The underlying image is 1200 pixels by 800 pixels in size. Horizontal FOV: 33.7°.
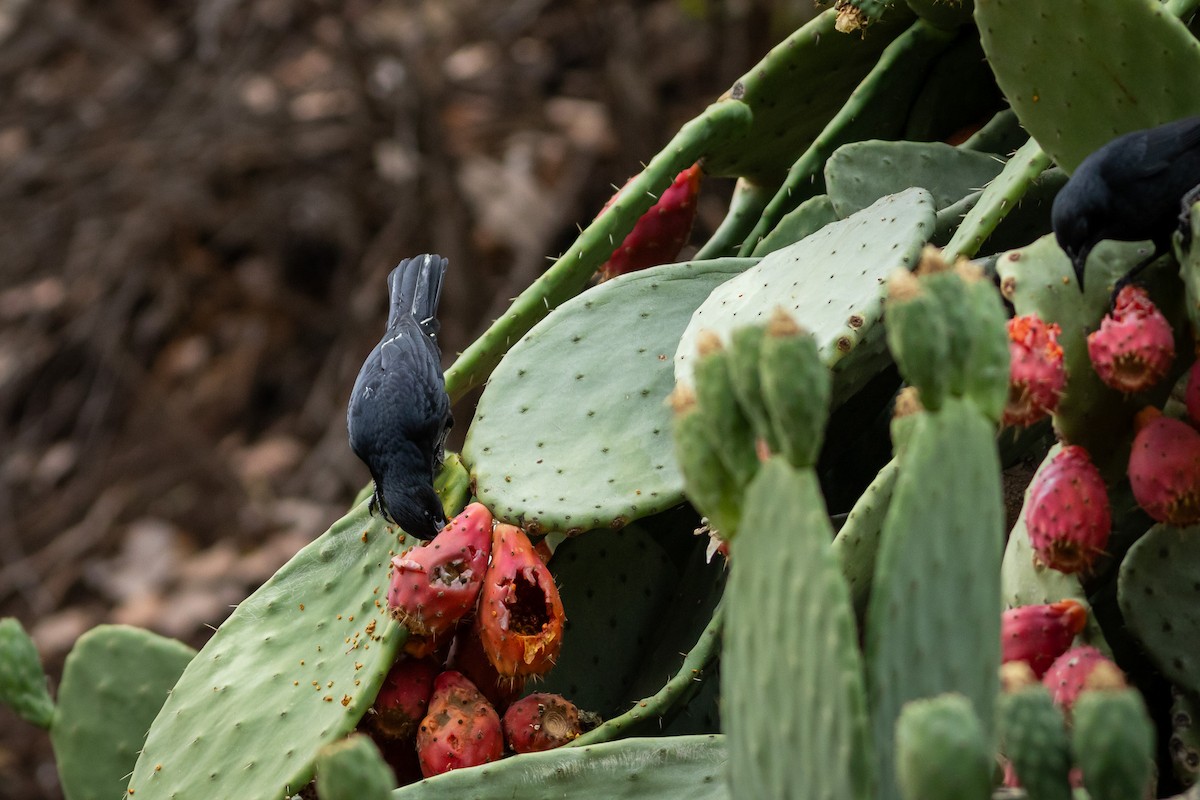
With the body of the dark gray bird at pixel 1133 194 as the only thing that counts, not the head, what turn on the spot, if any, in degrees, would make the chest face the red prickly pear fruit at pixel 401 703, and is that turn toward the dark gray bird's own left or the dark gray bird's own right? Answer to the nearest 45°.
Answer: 0° — it already faces it

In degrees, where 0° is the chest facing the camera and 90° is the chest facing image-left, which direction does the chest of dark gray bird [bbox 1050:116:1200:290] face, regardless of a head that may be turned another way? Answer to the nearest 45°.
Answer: approximately 90°
